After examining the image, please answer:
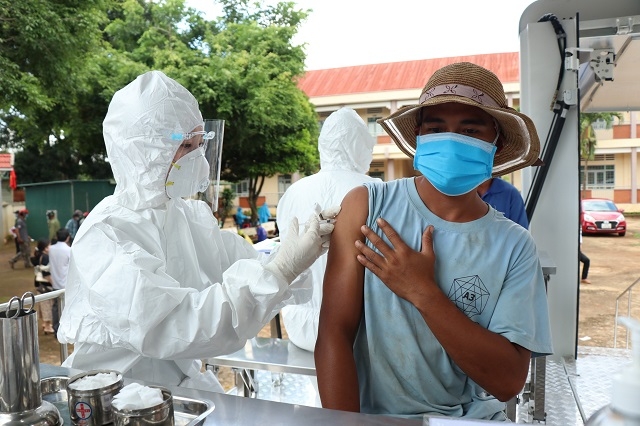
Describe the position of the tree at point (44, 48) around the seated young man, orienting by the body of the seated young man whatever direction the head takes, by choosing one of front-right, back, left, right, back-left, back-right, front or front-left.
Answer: back-right

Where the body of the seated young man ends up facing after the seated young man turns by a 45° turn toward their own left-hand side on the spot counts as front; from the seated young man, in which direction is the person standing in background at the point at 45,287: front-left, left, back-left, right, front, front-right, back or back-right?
back

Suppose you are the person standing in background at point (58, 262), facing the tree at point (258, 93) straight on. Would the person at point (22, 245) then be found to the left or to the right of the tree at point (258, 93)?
left

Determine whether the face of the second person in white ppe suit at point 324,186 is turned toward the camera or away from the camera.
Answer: away from the camera

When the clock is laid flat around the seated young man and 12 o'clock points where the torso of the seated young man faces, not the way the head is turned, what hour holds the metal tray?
The metal tray is roughly at 2 o'clock from the seated young man.

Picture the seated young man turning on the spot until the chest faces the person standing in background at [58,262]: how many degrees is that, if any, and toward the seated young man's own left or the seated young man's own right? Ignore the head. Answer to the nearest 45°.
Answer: approximately 135° to the seated young man's own right

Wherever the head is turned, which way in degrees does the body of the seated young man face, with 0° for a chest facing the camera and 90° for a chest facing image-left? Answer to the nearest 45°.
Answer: approximately 0°
